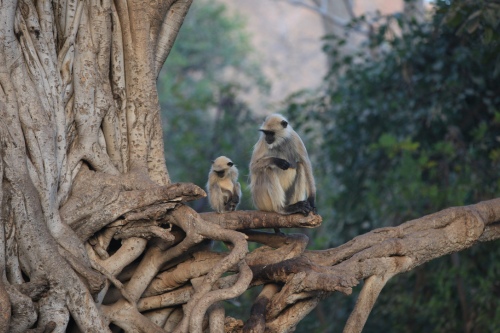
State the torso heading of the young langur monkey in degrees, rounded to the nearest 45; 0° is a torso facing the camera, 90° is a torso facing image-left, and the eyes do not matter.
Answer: approximately 0°
